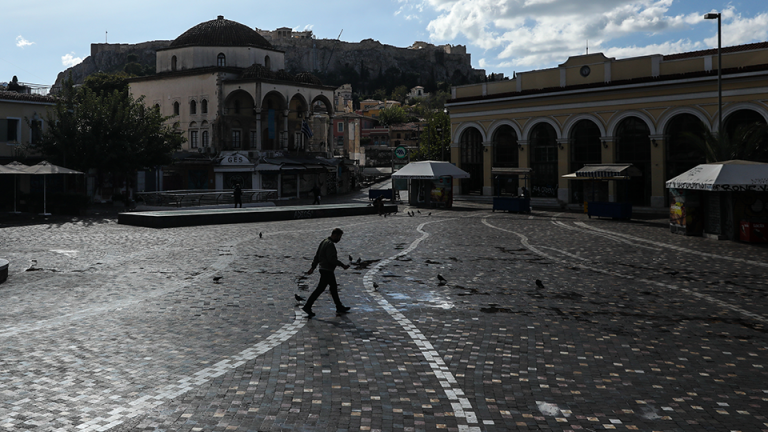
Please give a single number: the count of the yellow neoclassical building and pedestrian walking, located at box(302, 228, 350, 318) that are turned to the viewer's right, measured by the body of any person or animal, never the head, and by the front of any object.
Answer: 1

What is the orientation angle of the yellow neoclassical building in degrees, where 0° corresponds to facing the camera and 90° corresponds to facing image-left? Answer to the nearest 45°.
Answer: approximately 45°

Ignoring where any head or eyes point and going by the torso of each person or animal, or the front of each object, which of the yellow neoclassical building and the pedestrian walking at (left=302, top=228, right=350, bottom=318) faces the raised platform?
the yellow neoclassical building

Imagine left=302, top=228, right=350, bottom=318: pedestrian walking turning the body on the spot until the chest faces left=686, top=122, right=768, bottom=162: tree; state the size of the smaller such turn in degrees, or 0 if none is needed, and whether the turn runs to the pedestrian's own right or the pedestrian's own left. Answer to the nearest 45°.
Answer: approximately 45° to the pedestrian's own left

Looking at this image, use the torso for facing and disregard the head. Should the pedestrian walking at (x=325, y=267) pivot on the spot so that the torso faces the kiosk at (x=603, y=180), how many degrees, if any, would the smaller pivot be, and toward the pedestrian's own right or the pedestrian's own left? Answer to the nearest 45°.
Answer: approximately 45° to the pedestrian's own left

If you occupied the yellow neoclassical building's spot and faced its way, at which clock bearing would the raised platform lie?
The raised platform is roughly at 12 o'clock from the yellow neoclassical building.

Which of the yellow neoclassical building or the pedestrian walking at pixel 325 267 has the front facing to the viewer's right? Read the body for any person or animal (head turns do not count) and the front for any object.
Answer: the pedestrian walking

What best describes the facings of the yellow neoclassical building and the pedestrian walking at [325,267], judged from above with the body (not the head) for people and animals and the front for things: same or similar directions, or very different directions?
very different directions

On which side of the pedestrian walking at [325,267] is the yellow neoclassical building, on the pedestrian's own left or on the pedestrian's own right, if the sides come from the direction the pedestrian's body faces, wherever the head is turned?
on the pedestrian's own left

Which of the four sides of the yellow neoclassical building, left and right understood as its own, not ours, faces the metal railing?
front

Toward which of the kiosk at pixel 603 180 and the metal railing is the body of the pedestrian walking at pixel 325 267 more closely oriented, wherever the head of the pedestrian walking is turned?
the kiosk

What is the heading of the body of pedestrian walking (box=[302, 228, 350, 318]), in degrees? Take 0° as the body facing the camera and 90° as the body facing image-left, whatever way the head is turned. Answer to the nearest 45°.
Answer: approximately 270°

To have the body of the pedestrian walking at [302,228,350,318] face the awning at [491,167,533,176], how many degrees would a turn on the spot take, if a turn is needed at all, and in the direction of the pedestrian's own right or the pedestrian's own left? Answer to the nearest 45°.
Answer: approximately 90° to the pedestrian's own left

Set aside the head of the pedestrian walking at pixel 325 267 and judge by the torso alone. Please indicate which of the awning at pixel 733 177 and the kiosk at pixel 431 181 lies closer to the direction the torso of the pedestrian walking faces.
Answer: the awning
